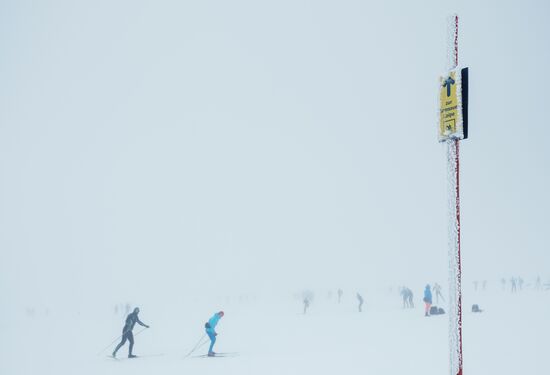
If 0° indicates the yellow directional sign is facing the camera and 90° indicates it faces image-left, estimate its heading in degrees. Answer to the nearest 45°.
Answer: approximately 45°
